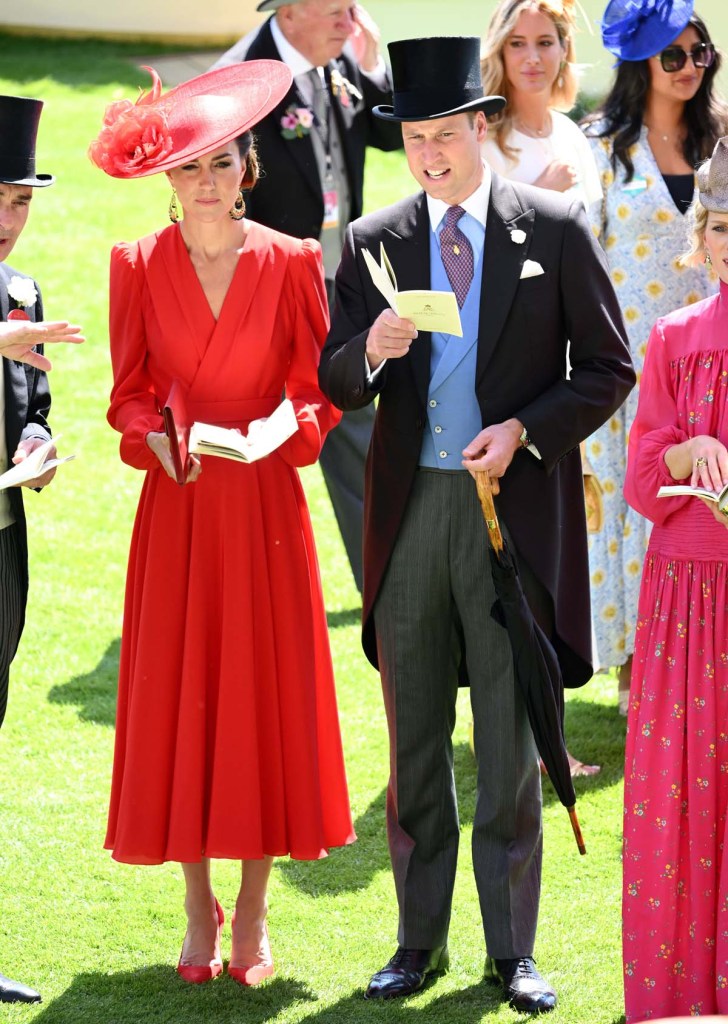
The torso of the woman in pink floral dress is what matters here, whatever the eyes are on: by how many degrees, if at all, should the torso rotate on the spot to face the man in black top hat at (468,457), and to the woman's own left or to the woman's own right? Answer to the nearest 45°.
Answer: approximately 90° to the woman's own right

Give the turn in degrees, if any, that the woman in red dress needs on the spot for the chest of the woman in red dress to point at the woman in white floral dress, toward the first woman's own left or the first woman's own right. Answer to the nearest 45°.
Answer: approximately 135° to the first woman's own left

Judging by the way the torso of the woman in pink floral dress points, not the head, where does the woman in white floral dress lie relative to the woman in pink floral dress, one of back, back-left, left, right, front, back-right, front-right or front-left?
back

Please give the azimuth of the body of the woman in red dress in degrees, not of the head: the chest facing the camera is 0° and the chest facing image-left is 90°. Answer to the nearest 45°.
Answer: approximately 0°

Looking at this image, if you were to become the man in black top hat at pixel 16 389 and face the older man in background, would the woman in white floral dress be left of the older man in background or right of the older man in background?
right

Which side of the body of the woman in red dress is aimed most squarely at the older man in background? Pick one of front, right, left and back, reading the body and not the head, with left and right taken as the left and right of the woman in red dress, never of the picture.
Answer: back

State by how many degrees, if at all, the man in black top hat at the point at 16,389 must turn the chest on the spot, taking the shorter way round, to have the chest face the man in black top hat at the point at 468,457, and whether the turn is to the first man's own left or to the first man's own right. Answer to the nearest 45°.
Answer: approximately 45° to the first man's own left

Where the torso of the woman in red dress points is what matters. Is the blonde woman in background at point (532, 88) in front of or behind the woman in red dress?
behind

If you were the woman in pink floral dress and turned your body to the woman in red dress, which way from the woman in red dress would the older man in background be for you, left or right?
right
